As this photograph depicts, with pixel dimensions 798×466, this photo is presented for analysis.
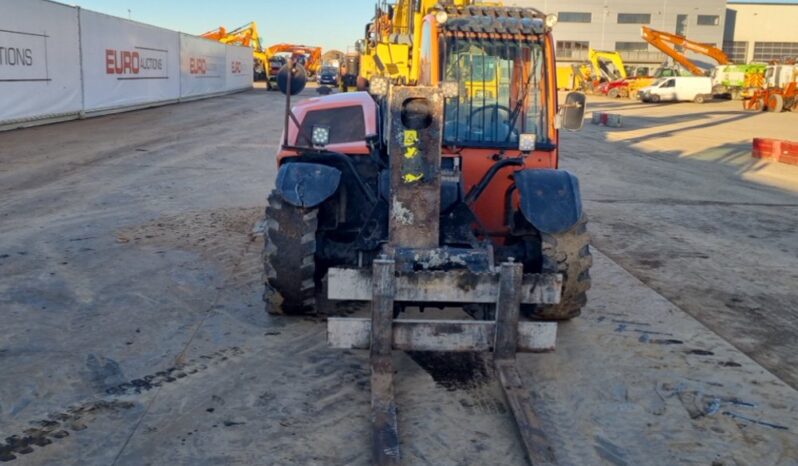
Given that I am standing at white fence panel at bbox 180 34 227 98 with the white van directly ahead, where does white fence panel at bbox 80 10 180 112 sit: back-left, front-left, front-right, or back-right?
back-right

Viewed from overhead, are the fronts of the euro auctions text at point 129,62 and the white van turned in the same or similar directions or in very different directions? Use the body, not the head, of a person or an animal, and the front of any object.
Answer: very different directions

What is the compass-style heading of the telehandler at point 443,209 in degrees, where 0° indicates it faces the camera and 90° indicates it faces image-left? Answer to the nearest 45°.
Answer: approximately 0°

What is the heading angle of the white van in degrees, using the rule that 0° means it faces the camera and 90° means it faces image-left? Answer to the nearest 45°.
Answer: approximately 90°

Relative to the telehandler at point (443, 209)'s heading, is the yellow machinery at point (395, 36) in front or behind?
behind

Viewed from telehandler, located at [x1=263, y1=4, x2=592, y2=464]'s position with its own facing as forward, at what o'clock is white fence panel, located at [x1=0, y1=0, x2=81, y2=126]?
The white fence panel is roughly at 5 o'clock from the telehandler.

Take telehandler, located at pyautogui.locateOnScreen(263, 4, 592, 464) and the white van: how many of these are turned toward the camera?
1

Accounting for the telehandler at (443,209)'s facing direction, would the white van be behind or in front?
behind

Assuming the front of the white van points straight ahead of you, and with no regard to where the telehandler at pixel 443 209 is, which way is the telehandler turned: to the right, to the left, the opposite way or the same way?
to the left

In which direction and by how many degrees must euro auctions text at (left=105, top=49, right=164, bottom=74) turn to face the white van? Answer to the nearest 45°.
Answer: approximately 45° to its left
